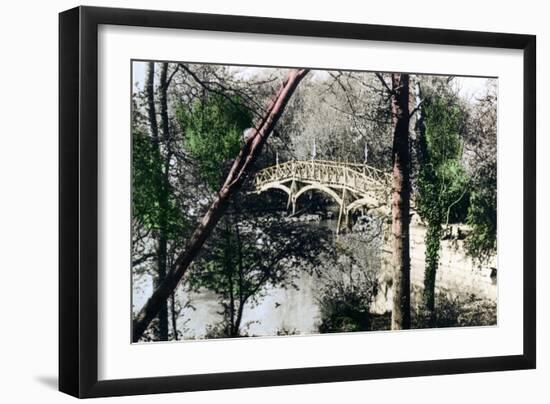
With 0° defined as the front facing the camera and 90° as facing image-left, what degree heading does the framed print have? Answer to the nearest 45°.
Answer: approximately 315°
